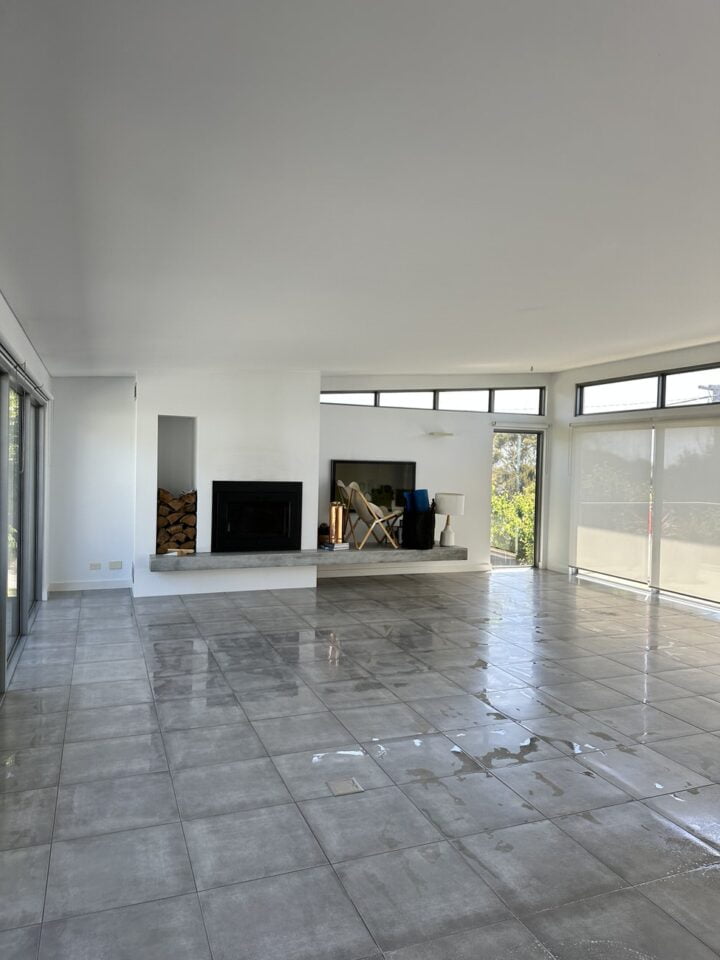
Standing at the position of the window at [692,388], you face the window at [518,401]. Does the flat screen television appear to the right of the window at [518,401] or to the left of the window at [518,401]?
left

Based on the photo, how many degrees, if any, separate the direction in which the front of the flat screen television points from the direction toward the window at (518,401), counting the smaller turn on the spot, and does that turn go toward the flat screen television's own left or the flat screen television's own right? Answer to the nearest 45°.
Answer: approximately 135° to the flat screen television's own left

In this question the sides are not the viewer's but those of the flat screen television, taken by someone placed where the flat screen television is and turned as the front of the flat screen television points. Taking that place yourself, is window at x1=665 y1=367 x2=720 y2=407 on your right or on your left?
on your left

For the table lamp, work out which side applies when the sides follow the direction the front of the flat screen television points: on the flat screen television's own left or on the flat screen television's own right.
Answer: on the flat screen television's own left

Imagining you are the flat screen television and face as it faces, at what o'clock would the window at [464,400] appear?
The window is roughly at 8 o'clock from the flat screen television.

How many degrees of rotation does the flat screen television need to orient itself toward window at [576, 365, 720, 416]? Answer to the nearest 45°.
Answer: approximately 90° to its left

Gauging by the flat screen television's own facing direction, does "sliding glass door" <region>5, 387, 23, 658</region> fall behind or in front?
in front

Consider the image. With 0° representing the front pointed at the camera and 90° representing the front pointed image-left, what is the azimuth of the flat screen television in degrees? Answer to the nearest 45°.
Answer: approximately 0°
